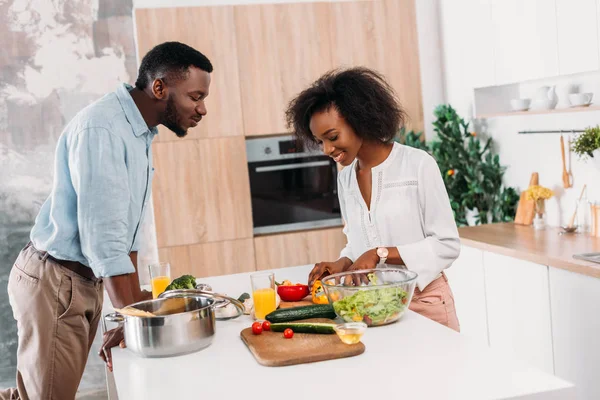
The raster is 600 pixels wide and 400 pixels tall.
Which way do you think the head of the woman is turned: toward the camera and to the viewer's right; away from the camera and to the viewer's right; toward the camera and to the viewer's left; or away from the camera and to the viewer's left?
toward the camera and to the viewer's left

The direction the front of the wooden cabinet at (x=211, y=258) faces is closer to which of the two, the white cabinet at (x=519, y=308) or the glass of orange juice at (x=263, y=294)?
the glass of orange juice

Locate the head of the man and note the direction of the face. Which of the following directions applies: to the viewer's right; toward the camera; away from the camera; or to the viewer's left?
to the viewer's right

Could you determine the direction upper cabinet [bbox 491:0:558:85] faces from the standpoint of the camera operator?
facing the viewer and to the left of the viewer

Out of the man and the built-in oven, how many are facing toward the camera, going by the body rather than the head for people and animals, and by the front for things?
1

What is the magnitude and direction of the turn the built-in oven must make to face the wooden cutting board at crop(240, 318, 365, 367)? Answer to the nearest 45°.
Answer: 0° — it already faces it

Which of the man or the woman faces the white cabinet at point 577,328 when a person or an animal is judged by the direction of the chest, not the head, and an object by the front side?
the man

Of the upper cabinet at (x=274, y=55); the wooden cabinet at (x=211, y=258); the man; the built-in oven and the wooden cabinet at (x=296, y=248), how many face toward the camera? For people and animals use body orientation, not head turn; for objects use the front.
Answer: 4

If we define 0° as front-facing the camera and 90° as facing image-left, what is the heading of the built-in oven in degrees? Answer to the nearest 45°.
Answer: approximately 0°

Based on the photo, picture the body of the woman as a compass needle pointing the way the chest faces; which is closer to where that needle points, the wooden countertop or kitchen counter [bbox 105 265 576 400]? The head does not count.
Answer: the kitchen counter

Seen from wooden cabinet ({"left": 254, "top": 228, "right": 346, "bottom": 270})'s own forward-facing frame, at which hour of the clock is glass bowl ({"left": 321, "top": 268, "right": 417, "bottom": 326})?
The glass bowl is roughly at 12 o'clock from the wooden cabinet.

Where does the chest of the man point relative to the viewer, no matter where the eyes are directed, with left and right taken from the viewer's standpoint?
facing to the right of the viewer
